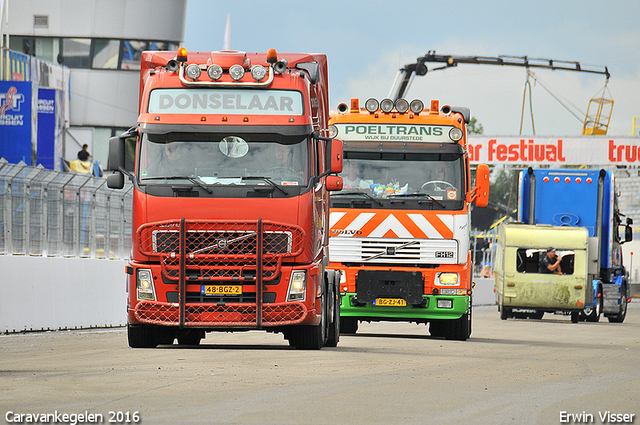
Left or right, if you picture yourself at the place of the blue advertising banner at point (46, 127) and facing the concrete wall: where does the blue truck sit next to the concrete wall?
left

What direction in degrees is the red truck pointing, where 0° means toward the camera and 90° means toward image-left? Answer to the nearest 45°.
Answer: approximately 0°

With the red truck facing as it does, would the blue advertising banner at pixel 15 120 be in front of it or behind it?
behind
